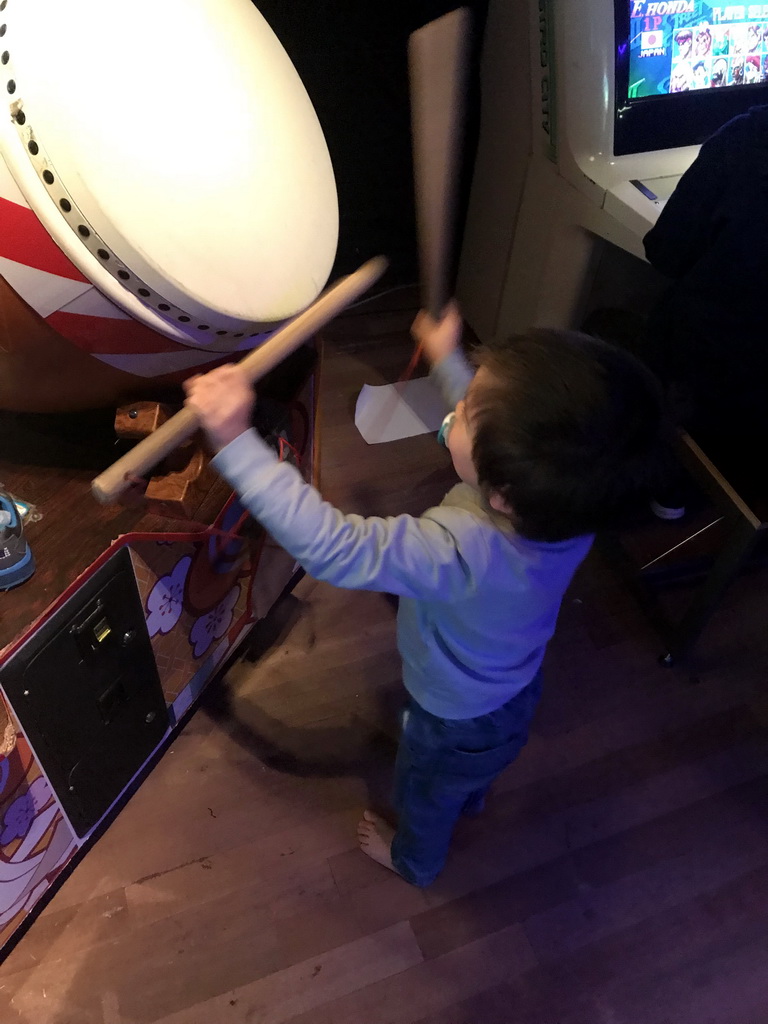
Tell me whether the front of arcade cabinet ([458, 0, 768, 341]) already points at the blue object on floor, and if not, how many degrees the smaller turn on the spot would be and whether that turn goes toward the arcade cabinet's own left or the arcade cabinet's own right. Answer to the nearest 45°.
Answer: approximately 90° to the arcade cabinet's own right

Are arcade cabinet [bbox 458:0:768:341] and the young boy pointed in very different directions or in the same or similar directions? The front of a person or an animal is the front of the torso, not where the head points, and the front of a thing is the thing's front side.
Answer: very different directions

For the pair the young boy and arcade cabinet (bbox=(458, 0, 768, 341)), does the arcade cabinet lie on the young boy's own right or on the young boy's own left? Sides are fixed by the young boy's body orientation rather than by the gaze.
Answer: on the young boy's own right

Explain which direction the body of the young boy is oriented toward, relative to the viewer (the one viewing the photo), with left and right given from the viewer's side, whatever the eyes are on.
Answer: facing away from the viewer and to the left of the viewer

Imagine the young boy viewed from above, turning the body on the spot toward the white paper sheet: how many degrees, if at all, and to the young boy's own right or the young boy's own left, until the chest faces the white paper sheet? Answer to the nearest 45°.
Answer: approximately 45° to the young boy's own right

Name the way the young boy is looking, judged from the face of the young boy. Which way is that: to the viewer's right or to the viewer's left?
to the viewer's left

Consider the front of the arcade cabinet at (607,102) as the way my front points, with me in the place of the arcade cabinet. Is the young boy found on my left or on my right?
on my right
